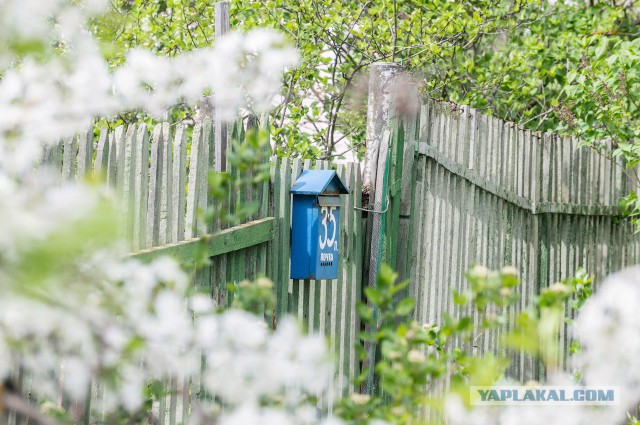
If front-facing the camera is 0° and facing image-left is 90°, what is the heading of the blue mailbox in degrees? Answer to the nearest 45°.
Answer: approximately 315°
